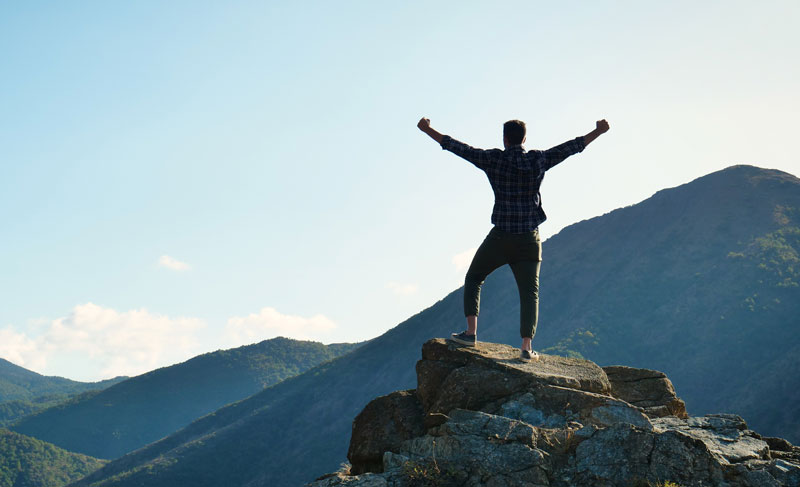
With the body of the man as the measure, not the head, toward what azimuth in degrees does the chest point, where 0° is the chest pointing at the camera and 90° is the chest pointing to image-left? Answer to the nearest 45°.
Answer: approximately 180°
